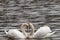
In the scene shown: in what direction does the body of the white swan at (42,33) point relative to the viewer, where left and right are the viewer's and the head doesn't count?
facing to the left of the viewer
